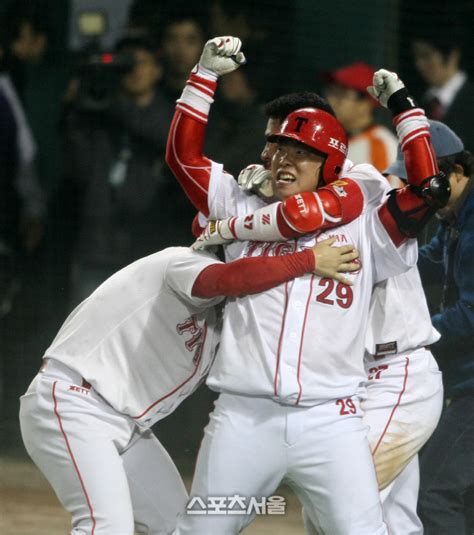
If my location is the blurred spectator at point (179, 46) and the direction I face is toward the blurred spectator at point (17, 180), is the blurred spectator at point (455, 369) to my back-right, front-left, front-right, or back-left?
back-left

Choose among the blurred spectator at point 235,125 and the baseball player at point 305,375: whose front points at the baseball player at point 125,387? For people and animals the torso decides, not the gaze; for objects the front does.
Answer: the blurred spectator

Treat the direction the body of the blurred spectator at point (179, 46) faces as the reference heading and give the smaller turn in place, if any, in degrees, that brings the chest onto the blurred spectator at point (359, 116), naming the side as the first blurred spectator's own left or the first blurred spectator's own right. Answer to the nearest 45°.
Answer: approximately 45° to the first blurred spectator's own left

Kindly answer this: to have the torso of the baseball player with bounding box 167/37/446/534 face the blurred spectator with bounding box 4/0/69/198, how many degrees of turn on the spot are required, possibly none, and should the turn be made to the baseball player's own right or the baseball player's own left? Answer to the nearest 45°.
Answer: approximately 135° to the baseball player's own right

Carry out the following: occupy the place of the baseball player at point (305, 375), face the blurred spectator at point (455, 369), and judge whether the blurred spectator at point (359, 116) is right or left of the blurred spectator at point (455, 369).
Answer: left

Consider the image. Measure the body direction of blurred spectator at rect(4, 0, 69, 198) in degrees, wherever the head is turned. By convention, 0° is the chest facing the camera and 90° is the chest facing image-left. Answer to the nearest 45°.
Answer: approximately 0°

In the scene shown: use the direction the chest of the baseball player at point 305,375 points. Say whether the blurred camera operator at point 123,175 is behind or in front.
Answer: behind
